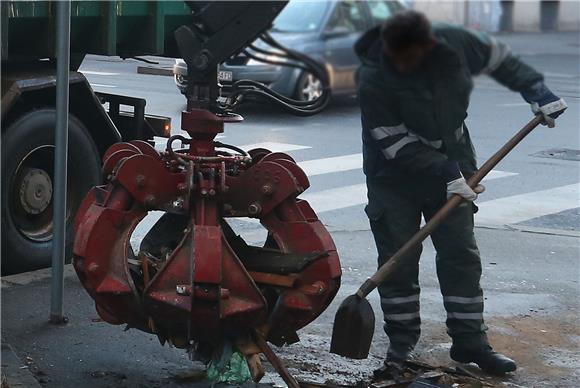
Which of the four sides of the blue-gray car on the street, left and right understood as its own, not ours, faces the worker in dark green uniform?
left

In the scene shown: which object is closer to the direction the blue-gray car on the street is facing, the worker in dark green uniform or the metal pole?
the metal pole

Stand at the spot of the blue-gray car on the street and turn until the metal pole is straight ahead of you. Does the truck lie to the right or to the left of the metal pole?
right

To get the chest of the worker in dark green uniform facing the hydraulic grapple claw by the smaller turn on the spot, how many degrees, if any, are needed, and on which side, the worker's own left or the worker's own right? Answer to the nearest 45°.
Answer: approximately 90° to the worker's own right

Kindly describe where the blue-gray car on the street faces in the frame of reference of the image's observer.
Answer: facing the viewer and to the left of the viewer

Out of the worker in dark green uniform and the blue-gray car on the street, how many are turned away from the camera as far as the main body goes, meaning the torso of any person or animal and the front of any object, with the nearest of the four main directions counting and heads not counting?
0

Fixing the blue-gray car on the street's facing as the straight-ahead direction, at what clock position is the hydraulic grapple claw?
The hydraulic grapple claw is roughly at 11 o'clock from the blue-gray car on the street.
